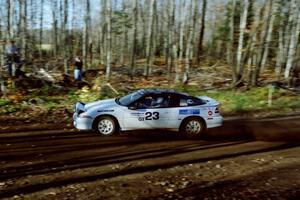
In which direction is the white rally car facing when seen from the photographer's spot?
facing to the left of the viewer
